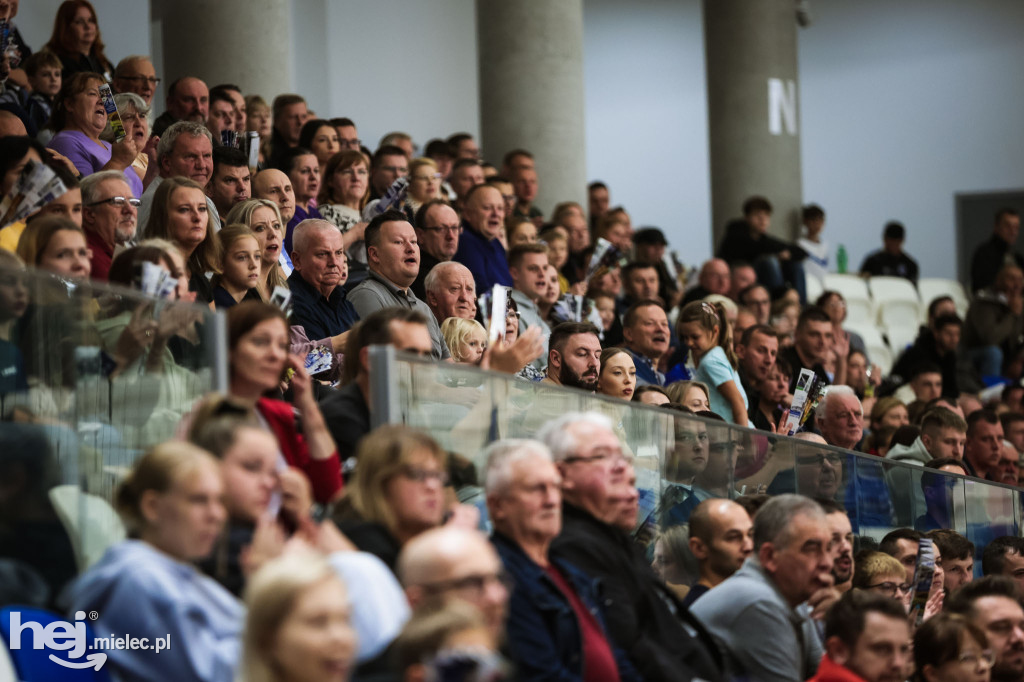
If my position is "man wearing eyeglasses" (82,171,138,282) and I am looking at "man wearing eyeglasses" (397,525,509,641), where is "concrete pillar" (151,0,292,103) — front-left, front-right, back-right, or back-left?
back-left

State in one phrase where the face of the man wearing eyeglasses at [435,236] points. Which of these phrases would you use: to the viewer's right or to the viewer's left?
to the viewer's right

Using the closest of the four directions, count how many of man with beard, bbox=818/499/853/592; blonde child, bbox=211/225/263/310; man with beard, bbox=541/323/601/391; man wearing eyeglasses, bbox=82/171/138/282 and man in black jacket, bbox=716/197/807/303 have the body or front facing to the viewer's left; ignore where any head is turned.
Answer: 0

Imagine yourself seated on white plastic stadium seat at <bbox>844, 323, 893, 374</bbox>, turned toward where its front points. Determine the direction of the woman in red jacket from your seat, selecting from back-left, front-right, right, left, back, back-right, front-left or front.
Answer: front-right

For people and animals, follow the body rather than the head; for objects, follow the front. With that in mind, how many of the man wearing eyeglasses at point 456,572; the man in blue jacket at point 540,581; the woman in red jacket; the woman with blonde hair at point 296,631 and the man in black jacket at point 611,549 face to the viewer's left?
0

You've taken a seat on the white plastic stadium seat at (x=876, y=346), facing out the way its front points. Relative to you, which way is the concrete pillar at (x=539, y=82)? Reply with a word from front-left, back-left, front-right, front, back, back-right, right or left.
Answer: right

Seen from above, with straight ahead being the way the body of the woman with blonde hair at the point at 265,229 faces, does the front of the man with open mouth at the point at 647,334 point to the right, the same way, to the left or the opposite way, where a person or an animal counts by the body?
the same way

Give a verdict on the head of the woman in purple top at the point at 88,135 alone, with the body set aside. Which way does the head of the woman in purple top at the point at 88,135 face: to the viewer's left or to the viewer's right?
to the viewer's right

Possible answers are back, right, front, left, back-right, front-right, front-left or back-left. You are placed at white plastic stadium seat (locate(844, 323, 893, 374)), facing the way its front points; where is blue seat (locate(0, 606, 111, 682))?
front-right

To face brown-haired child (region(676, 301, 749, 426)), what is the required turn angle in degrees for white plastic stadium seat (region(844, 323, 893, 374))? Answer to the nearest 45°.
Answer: approximately 45° to its right

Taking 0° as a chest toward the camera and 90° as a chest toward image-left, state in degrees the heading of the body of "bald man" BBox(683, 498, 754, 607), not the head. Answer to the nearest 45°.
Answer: approximately 315°

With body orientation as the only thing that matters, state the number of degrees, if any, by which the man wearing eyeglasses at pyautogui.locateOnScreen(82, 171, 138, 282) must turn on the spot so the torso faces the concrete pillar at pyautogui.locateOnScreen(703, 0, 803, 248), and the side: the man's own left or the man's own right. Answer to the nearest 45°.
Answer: approximately 90° to the man's own left

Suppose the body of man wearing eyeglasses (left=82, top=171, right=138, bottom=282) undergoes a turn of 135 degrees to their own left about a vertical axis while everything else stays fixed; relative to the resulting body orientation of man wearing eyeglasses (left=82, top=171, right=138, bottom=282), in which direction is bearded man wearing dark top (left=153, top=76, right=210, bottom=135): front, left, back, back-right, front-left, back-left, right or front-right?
front

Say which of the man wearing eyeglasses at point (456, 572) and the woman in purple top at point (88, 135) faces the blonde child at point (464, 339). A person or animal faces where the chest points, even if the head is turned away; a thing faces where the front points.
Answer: the woman in purple top

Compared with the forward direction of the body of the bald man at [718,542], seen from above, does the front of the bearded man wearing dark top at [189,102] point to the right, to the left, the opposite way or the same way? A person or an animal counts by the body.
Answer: the same way

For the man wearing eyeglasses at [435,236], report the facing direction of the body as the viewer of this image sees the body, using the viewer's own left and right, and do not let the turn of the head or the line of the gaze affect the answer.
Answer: facing the viewer and to the right of the viewer

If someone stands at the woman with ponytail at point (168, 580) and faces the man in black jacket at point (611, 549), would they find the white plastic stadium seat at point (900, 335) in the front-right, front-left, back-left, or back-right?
front-left

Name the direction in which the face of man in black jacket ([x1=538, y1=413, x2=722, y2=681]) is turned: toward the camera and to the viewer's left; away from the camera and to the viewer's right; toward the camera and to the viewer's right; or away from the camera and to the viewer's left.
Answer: toward the camera and to the viewer's right
